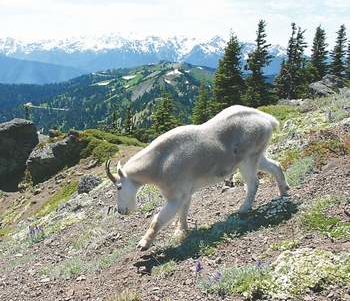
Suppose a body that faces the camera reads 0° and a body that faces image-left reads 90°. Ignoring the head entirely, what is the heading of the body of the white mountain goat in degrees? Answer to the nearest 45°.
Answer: approximately 90°

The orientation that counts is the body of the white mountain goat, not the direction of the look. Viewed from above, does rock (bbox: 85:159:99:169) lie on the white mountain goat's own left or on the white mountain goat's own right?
on the white mountain goat's own right

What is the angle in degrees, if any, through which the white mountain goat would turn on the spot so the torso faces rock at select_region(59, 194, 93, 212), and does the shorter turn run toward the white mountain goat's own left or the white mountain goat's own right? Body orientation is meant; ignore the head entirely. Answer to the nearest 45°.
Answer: approximately 45° to the white mountain goat's own right
